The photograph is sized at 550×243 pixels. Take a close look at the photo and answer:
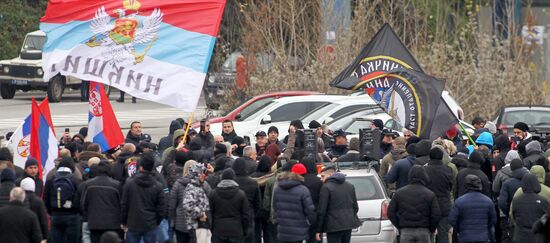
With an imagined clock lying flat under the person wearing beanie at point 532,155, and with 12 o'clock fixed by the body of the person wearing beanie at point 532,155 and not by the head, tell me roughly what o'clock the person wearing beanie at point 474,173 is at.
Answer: the person wearing beanie at point 474,173 is roughly at 7 o'clock from the person wearing beanie at point 532,155.

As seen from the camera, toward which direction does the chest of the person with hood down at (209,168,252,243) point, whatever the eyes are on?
away from the camera

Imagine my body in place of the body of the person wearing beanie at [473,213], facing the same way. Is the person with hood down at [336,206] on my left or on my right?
on my left

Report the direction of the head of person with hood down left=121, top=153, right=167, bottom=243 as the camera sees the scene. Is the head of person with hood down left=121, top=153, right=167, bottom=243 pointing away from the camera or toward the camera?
away from the camera

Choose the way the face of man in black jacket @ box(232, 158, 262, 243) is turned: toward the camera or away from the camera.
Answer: away from the camera

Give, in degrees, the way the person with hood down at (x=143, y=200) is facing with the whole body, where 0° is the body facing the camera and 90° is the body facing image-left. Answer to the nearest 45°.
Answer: approximately 180°

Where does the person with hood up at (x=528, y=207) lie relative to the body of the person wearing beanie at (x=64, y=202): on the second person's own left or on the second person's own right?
on the second person's own right

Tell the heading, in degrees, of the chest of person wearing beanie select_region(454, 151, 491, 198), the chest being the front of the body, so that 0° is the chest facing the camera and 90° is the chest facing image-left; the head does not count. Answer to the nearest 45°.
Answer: approximately 180°

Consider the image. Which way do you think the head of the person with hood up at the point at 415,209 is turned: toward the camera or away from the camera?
away from the camera

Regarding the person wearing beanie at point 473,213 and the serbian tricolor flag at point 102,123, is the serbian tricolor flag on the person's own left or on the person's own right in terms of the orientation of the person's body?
on the person's own left

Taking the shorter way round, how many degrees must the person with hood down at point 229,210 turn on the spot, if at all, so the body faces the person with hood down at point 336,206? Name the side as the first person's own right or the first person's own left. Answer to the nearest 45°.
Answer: approximately 90° to the first person's own right

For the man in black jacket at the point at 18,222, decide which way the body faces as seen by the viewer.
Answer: away from the camera

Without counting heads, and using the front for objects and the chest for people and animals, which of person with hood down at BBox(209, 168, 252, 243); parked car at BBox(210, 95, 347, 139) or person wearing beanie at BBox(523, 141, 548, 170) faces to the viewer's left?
the parked car

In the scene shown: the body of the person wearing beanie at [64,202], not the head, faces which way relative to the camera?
away from the camera
